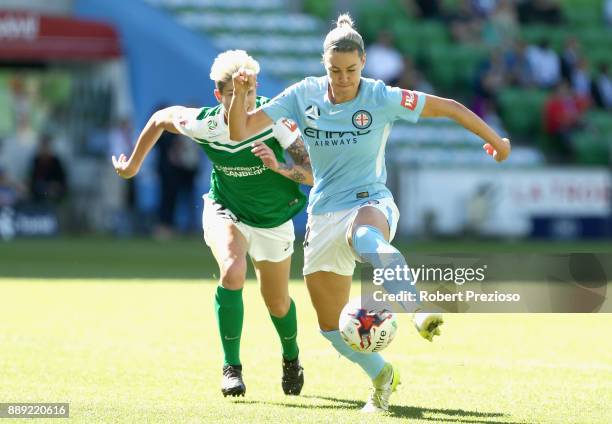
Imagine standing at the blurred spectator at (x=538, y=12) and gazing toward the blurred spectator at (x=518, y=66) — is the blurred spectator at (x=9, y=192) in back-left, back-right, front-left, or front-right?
front-right

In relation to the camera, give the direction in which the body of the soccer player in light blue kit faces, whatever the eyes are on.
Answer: toward the camera

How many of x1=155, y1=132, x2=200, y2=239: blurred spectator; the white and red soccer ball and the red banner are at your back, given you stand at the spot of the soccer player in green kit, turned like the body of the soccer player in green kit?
2

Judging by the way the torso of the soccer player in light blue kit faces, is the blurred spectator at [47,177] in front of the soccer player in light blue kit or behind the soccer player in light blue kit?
behind

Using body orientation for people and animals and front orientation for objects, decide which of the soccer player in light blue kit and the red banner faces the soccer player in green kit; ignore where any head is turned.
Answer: the red banner

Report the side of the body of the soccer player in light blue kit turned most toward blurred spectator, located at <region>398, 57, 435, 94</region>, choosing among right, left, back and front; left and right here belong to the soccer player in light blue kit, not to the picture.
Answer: back

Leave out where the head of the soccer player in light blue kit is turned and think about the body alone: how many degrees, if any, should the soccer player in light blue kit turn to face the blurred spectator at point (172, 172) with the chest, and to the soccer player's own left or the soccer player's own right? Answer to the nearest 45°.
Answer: approximately 180°

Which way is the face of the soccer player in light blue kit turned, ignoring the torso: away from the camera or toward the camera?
toward the camera

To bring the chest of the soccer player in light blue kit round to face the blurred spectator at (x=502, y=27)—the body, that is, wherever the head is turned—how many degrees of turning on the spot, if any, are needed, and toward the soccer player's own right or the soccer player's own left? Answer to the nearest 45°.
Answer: approximately 180°

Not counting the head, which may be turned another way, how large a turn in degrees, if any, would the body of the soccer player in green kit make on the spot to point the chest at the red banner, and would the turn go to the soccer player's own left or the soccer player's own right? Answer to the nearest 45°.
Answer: approximately 180°

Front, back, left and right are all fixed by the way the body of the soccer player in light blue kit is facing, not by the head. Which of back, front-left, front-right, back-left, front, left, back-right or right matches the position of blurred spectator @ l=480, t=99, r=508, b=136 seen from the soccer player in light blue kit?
back

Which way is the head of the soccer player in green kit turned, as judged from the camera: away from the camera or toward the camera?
toward the camera

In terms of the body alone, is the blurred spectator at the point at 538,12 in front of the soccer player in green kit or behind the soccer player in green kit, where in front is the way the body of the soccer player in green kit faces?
behind

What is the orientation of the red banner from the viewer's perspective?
toward the camera
